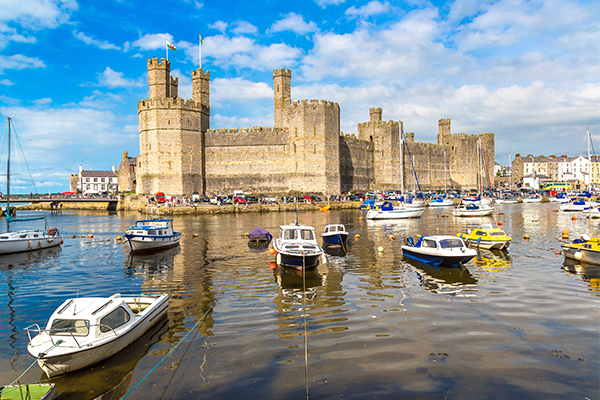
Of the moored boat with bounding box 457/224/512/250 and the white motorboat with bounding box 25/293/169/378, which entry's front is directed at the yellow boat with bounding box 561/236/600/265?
the moored boat

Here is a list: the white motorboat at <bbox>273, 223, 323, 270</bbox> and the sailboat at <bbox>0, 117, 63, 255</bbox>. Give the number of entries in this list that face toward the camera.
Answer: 1

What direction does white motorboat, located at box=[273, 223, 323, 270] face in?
toward the camera

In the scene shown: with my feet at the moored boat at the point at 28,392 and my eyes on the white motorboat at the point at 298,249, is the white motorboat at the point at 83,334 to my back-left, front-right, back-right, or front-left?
front-left

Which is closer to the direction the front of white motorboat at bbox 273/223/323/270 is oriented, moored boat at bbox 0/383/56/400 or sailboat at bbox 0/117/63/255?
the moored boat

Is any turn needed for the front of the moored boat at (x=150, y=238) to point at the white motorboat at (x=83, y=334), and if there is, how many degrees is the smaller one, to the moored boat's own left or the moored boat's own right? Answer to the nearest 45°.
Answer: approximately 45° to the moored boat's own left
